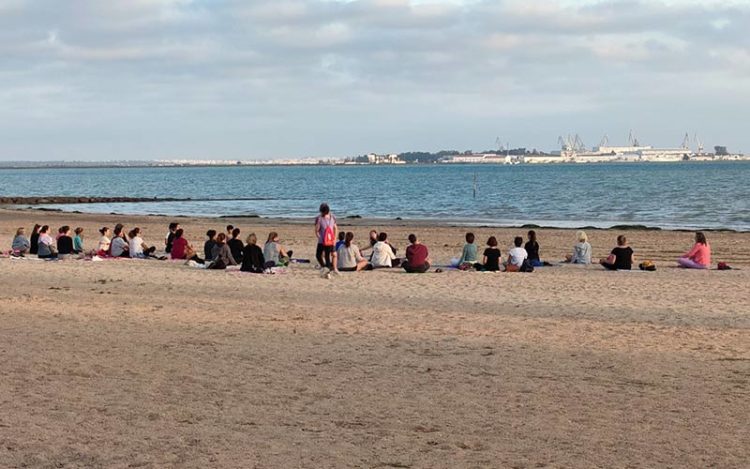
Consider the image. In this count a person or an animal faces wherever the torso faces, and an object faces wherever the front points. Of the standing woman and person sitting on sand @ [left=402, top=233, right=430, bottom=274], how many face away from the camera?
2

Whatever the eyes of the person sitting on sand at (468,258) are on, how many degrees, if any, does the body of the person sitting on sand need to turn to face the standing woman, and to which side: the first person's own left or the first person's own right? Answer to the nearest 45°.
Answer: approximately 90° to the first person's own left

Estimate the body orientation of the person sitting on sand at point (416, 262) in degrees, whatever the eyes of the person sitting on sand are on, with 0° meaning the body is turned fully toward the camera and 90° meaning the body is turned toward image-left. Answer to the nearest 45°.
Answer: approximately 180°

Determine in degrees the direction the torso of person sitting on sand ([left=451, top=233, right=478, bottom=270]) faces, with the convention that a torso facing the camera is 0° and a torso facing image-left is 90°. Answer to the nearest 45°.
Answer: approximately 135°

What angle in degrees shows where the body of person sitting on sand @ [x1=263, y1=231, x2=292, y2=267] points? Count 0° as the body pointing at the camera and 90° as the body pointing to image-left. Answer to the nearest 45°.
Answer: approximately 225°

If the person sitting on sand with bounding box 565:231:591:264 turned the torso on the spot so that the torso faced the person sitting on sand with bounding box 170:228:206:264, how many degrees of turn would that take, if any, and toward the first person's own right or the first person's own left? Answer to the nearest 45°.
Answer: approximately 45° to the first person's own left

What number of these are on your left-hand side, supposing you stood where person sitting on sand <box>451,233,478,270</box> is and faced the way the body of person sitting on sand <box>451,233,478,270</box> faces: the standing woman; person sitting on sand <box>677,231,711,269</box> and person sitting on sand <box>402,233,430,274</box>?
2

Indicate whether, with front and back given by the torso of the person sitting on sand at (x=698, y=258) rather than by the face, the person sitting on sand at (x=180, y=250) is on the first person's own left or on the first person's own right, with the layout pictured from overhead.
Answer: on the first person's own left

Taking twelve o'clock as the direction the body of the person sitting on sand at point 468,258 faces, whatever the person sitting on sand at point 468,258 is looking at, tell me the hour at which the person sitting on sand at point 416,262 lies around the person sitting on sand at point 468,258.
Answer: the person sitting on sand at point 416,262 is roughly at 9 o'clock from the person sitting on sand at point 468,258.

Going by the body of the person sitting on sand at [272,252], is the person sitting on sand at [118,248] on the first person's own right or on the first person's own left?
on the first person's own left

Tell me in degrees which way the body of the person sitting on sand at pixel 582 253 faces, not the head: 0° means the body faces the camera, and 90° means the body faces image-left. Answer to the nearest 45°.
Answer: approximately 135°

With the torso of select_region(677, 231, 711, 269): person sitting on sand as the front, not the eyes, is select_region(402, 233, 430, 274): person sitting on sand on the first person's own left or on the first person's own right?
on the first person's own left

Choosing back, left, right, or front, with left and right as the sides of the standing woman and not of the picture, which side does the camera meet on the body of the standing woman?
back

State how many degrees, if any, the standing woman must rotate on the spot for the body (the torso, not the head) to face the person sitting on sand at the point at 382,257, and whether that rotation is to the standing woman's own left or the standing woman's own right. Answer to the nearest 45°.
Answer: approximately 45° to the standing woman's own right

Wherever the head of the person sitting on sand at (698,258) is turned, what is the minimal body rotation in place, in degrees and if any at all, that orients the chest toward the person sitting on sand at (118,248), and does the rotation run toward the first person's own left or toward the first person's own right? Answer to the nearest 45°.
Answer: approximately 45° to the first person's own left

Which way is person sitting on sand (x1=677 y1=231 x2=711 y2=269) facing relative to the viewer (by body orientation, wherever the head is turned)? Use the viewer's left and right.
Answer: facing away from the viewer and to the left of the viewer
